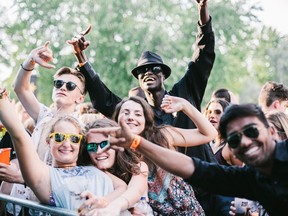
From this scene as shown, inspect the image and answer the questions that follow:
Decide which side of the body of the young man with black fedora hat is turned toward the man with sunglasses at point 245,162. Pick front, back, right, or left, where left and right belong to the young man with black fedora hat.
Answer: front

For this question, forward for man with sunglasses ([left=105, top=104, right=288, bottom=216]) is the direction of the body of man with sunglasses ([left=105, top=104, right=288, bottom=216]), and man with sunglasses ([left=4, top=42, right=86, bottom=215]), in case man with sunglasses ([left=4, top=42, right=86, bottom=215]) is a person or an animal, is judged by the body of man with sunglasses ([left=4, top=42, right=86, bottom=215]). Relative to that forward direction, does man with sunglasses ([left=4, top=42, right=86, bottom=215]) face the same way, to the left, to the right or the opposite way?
the same way

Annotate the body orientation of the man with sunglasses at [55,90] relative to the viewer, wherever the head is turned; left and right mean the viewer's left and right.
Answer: facing the viewer and to the left of the viewer

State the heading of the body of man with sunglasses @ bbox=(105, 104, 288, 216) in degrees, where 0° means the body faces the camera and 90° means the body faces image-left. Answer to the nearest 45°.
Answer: approximately 45°

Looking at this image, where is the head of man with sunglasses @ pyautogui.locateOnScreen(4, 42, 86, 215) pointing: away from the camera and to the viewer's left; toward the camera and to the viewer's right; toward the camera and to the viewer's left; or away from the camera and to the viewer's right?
toward the camera and to the viewer's left

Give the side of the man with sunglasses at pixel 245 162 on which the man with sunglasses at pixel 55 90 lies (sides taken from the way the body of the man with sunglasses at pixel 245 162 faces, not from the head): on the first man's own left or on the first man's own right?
on the first man's own right

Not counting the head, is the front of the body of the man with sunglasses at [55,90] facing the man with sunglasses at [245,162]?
no

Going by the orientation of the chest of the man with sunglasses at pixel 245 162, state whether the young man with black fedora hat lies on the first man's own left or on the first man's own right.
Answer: on the first man's own right

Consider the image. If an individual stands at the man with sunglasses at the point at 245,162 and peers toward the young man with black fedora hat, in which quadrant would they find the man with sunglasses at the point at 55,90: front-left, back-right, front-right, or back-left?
front-left

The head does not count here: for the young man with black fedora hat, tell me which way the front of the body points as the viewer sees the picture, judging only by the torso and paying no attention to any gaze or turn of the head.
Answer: toward the camera

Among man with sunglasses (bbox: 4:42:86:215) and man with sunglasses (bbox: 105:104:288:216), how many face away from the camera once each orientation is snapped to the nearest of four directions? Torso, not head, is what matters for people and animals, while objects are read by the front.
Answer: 0

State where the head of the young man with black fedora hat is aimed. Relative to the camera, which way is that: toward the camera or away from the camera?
toward the camera
